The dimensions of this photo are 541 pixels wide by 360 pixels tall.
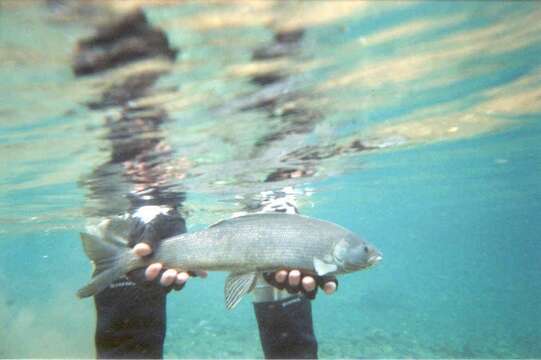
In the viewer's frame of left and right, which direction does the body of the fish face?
facing to the right of the viewer
